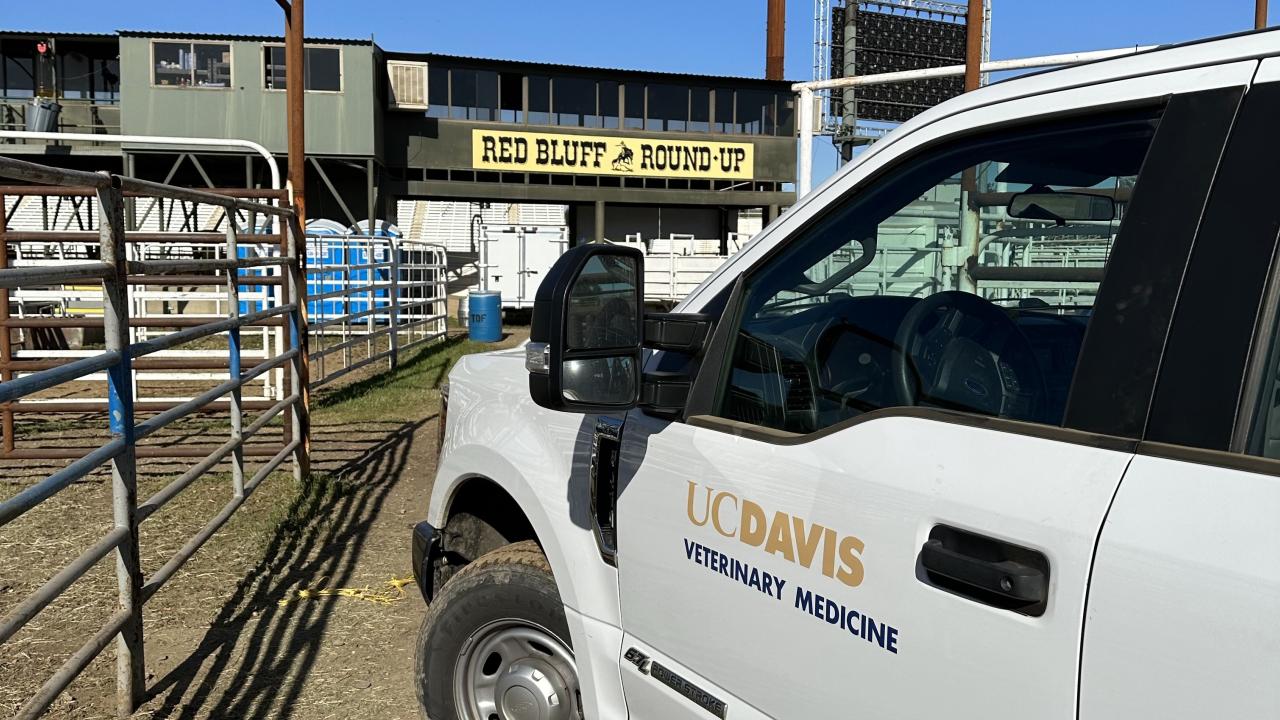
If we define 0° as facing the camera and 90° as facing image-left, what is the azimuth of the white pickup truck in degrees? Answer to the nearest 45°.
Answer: approximately 135°

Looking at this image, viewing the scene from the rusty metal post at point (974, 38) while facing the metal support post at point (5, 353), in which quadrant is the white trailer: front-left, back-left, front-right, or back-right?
front-right

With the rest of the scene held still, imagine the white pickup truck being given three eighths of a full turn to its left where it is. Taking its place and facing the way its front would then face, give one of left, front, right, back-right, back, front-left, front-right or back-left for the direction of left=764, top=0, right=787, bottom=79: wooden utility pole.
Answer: back

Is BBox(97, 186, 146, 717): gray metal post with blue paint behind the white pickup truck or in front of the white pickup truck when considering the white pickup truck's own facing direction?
in front

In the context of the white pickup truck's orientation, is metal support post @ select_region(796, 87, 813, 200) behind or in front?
in front

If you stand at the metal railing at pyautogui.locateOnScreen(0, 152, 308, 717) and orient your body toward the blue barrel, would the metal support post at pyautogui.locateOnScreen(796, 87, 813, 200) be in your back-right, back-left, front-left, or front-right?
front-right

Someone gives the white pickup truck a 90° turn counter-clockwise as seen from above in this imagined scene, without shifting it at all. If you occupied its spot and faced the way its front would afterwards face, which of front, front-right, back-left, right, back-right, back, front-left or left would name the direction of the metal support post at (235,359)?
right

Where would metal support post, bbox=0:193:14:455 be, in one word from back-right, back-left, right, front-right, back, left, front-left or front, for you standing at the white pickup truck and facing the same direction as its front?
front

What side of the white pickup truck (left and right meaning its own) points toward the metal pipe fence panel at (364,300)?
front

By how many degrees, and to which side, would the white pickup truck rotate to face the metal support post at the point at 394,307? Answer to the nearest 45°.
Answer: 0° — it already faces it

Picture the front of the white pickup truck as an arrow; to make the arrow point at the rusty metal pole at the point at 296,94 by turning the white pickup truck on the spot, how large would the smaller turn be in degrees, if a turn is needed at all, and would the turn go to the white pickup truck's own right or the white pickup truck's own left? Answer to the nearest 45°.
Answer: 0° — it already faces it
